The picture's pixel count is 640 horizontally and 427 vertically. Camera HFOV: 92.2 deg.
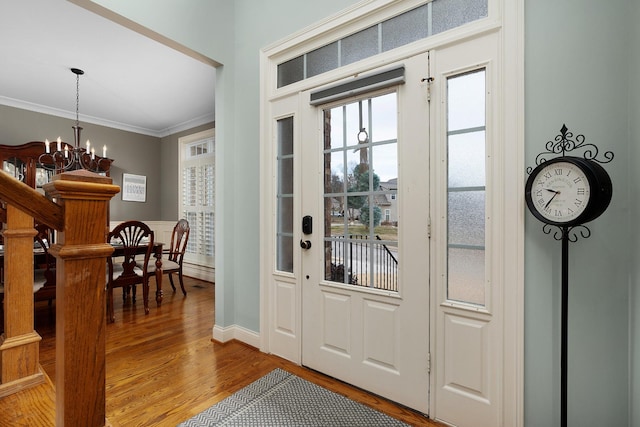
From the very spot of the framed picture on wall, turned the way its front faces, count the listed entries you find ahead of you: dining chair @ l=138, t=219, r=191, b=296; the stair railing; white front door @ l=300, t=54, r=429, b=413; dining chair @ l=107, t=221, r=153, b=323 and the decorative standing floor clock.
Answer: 5

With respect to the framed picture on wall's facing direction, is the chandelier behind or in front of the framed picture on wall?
in front

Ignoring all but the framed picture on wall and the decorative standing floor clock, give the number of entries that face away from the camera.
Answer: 0

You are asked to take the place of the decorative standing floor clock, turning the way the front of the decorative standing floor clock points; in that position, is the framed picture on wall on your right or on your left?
on your right

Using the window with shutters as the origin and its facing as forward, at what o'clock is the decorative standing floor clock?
The decorative standing floor clock is roughly at 10 o'clock from the window with shutters.

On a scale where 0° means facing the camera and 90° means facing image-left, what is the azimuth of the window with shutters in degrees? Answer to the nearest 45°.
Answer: approximately 45°

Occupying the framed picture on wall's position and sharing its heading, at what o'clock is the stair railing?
The stair railing is roughly at 12 o'clock from the framed picture on wall.

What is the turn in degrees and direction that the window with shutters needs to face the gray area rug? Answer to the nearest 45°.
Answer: approximately 45° to its left

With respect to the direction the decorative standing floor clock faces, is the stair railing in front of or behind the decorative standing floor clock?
in front

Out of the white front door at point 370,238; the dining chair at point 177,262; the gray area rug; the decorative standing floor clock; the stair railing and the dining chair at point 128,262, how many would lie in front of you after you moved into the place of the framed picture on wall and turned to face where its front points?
6

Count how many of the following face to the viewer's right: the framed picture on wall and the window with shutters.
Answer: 0

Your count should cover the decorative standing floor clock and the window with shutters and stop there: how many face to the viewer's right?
0

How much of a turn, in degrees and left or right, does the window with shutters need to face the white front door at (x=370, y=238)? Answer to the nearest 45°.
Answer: approximately 45° to its left
